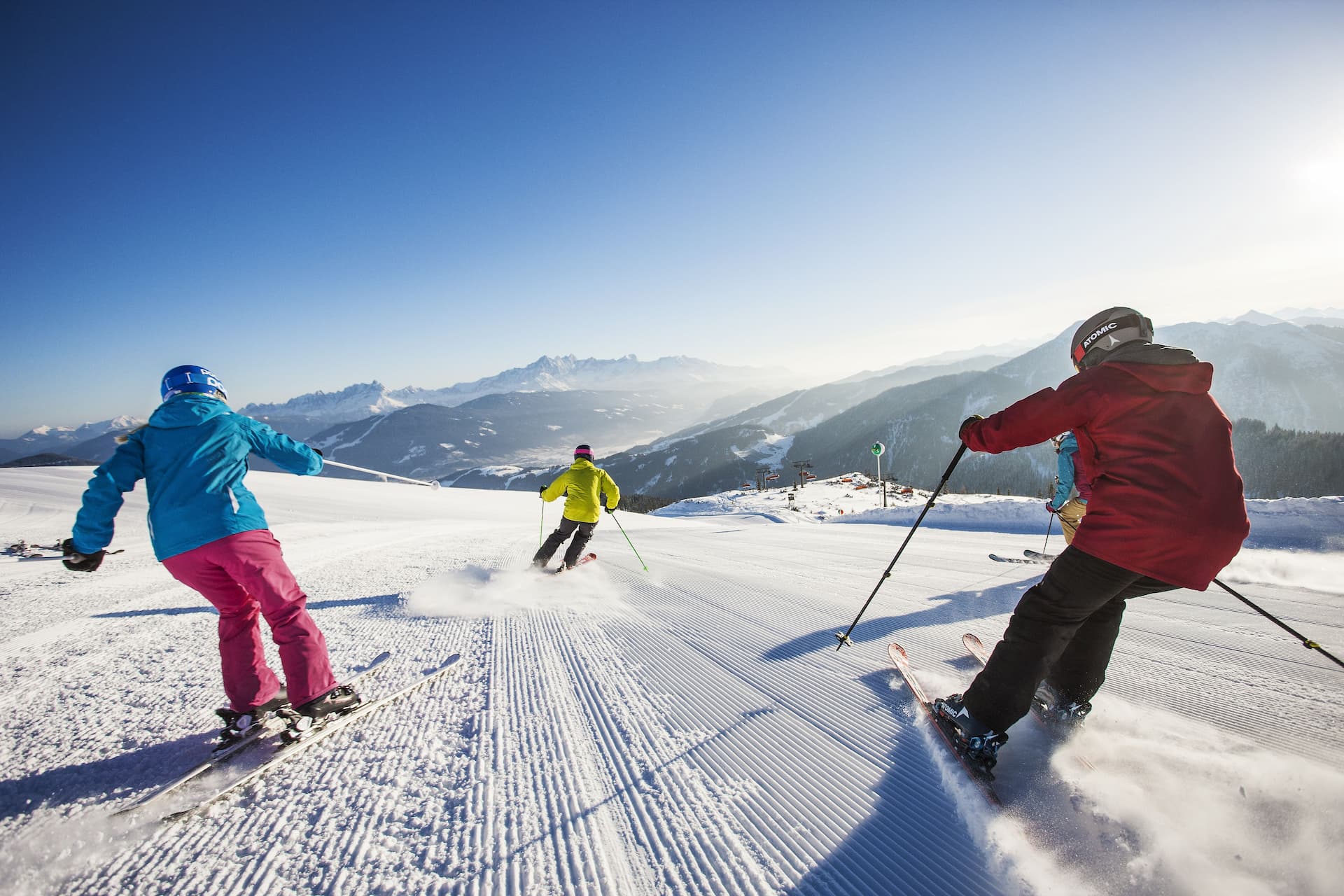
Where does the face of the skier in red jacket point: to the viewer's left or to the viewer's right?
to the viewer's left

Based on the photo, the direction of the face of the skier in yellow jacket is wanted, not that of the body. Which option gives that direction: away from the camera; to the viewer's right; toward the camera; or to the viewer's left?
away from the camera

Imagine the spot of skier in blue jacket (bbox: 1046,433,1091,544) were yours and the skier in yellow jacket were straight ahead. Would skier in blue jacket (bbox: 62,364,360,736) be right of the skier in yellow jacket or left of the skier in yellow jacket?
left

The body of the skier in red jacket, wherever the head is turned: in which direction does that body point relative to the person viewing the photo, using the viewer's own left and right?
facing away from the viewer and to the left of the viewer

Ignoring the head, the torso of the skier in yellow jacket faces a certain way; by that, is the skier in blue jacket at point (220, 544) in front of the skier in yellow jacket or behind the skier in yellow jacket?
behind

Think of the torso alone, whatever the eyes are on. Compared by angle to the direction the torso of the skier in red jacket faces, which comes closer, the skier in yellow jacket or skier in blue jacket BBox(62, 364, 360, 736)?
the skier in yellow jacket

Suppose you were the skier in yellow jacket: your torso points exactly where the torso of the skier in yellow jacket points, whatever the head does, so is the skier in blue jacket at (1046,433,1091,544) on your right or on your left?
on your right

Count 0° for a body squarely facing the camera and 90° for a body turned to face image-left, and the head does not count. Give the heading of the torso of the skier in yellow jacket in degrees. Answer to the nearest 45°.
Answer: approximately 180°

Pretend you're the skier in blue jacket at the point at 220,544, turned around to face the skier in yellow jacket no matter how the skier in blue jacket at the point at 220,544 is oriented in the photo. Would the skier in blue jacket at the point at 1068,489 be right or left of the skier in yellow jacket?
right
